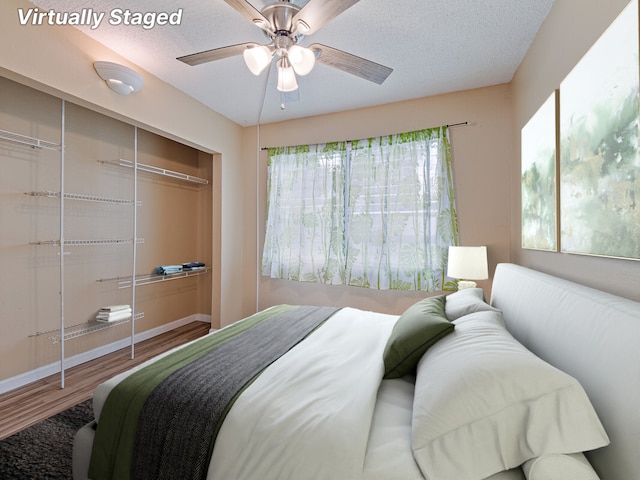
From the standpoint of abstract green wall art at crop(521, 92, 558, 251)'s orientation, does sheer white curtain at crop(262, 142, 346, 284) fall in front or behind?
in front

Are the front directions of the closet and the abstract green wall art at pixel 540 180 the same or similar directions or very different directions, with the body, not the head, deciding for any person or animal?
very different directions

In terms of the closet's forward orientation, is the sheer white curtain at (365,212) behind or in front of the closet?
in front

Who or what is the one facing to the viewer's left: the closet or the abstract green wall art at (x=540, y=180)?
the abstract green wall art

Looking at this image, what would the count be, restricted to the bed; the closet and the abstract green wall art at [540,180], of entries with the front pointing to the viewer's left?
2

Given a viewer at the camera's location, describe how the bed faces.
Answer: facing to the left of the viewer

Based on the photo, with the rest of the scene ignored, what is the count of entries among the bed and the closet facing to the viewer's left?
1

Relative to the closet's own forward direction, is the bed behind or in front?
in front

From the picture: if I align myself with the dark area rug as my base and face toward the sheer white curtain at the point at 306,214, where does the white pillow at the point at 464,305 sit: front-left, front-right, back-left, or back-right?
front-right

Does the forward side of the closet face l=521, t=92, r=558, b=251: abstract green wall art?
yes

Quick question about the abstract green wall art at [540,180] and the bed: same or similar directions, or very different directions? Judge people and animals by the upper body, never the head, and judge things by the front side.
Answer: same or similar directions

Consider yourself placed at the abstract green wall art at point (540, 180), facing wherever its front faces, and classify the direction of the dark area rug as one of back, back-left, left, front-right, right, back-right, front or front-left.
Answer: front-left

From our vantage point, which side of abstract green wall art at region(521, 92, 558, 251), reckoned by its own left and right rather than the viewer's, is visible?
left

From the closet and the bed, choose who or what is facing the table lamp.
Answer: the closet

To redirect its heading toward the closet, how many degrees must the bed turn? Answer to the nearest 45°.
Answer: approximately 45° to its right

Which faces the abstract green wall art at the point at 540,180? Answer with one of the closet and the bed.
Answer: the closet

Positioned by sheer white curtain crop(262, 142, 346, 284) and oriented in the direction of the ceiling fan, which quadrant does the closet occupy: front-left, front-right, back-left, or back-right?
front-right

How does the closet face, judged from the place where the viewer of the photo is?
facing the viewer and to the right of the viewer
